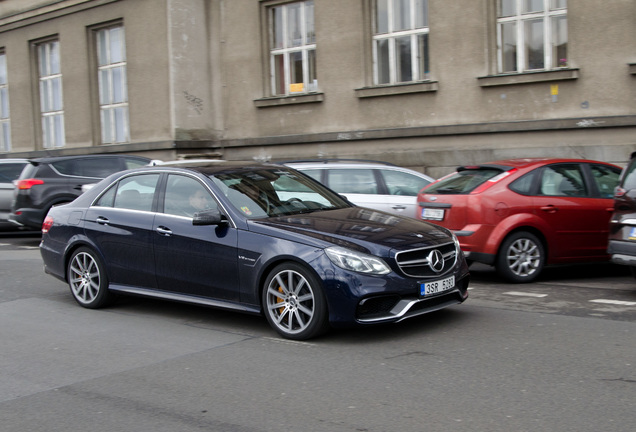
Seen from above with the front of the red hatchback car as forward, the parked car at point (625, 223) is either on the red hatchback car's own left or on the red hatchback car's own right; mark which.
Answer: on the red hatchback car's own right

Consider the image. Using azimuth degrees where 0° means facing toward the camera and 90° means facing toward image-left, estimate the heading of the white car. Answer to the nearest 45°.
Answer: approximately 270°

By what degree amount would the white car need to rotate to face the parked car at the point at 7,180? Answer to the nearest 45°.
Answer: approximately 135° to its left

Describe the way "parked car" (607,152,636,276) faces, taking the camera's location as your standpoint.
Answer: facing away from the viewer and to the right of the viewer

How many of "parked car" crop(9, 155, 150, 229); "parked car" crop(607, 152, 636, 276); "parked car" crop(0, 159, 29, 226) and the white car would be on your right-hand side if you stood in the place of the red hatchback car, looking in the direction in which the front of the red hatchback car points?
1

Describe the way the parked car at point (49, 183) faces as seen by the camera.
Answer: facing away from the viewer and to the right of the viewer

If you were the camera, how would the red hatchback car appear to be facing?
facing away from the viewer and to the right of the viewer

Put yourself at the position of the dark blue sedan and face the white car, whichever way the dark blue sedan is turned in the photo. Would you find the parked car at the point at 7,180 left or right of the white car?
left

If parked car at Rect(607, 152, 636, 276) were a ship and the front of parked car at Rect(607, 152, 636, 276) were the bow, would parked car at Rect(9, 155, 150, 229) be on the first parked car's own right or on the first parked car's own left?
on the first parked car's own left
